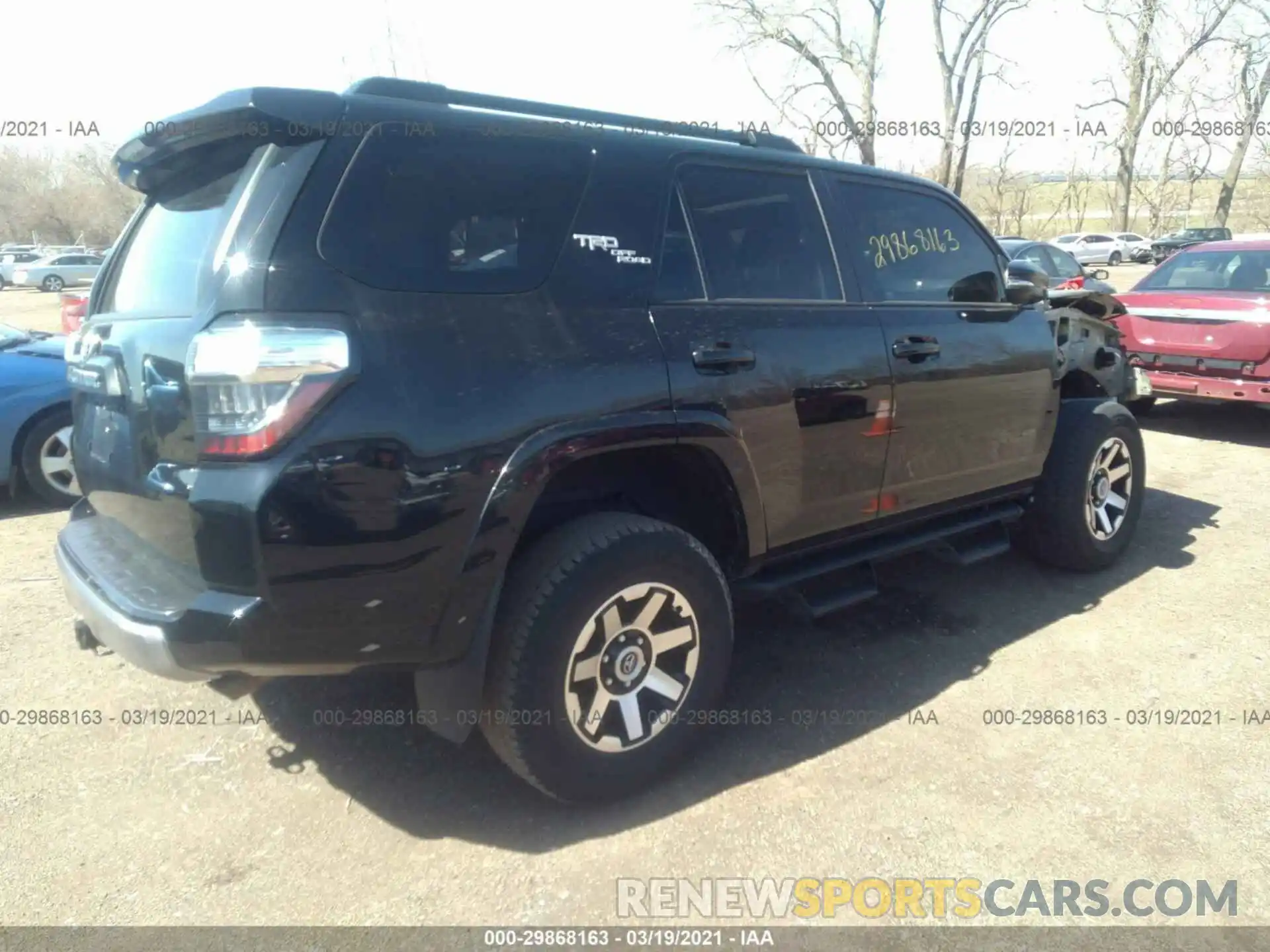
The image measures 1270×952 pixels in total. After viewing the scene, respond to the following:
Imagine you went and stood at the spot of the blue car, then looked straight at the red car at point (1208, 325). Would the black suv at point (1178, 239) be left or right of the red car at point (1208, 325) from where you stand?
left

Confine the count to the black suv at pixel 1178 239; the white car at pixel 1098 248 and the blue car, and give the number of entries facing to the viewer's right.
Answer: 1

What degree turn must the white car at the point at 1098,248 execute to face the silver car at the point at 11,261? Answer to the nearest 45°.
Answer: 0° — it already faces it

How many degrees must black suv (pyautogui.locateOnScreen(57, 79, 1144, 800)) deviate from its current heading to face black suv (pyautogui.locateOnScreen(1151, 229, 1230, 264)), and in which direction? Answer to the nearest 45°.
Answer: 0° — it already faces it

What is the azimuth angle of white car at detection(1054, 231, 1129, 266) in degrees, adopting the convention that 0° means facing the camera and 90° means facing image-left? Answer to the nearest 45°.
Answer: approximately 45°

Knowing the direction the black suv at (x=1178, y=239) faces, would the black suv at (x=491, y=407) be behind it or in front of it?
in front

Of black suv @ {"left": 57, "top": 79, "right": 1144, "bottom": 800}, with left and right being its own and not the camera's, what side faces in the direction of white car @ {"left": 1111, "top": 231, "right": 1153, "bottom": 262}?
front

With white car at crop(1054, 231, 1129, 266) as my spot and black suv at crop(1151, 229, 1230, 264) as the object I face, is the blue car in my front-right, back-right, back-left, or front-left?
back-right

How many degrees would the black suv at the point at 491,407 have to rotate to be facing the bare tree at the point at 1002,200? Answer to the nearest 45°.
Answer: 0° — it already faces it

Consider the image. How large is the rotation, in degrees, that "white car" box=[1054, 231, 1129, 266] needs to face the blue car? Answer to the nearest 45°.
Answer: approximately 45° to its left

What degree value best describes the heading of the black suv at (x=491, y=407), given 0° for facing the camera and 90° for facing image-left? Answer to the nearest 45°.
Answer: approximately 225°
